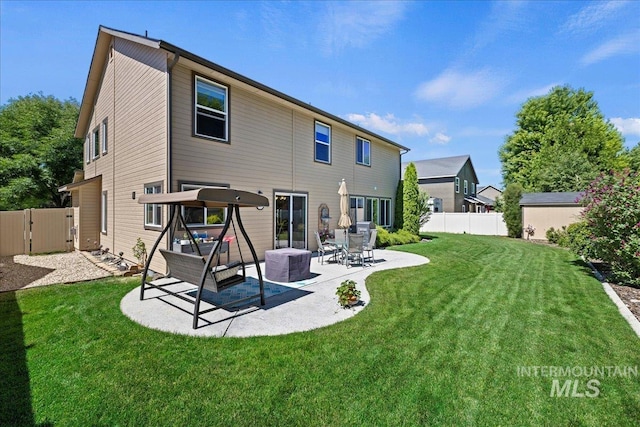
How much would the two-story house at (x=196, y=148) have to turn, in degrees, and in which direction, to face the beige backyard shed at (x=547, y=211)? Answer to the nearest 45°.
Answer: approximately 135° to its right

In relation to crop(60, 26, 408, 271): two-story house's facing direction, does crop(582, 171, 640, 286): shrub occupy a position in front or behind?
behind

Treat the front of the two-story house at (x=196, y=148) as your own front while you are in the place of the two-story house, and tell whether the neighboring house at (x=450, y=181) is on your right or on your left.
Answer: on your right

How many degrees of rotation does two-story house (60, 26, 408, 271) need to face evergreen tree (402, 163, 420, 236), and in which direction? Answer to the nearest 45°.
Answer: approximately 135° to its right

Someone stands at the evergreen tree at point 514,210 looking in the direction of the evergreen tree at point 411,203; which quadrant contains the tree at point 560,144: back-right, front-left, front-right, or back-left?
back-right

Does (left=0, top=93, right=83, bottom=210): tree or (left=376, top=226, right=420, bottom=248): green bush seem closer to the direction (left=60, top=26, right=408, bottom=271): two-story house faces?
the tree

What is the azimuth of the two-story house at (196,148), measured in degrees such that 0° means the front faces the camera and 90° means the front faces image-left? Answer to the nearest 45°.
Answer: approximately 135°

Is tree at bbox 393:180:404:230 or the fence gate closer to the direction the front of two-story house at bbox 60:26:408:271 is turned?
the fence gate

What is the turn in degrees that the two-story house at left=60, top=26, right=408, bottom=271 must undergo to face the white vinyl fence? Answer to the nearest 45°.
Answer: approximately 135° to its right

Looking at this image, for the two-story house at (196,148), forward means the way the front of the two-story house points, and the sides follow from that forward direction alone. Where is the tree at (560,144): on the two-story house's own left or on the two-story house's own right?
on the two-story house's own right
